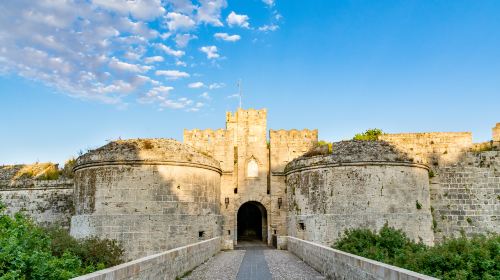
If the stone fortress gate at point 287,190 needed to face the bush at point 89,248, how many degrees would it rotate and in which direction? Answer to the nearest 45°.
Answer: approximately 45° to its right

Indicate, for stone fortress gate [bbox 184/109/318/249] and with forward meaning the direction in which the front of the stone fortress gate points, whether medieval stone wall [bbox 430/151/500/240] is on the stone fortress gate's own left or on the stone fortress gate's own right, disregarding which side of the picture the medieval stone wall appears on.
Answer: on the stone fortress gate's own left

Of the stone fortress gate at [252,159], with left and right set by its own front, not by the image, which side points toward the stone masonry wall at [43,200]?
right

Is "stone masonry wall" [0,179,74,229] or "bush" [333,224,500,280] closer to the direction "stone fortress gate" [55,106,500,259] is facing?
the bush

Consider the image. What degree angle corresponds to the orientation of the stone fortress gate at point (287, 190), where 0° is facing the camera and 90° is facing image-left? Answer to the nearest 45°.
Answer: approximately 0°

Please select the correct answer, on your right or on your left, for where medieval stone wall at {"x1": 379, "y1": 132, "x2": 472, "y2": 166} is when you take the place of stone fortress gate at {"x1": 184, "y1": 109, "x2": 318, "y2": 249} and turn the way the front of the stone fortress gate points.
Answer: on your left

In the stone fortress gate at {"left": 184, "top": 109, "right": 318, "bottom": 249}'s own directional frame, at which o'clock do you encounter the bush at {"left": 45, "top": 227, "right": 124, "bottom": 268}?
The bush is roughly at 1 o'clock from the stone fortress gate.

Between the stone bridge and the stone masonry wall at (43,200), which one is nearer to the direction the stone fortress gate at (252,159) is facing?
the stone bridge

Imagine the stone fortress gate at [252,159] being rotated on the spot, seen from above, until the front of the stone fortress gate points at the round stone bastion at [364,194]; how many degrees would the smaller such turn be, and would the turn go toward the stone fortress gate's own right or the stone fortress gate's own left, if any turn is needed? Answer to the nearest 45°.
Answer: approximately 45° to the stone fortress gate's own left
